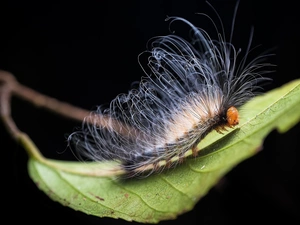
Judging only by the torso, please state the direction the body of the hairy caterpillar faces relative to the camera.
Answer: to the viewer's right

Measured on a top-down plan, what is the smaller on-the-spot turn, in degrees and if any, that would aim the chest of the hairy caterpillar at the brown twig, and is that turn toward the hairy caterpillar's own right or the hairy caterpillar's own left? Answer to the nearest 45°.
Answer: approximately 135° to the hairy caterpillar's own left
